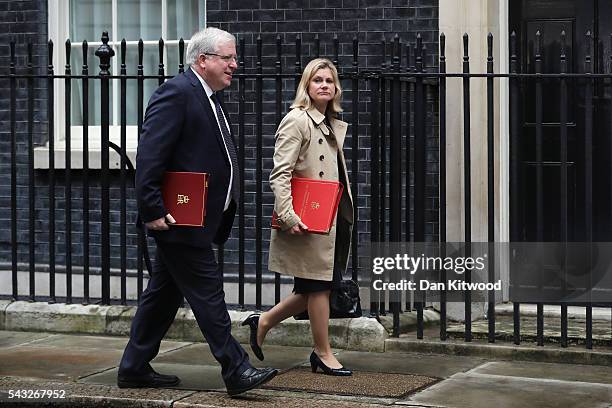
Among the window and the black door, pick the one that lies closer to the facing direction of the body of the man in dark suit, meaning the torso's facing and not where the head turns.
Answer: the black door

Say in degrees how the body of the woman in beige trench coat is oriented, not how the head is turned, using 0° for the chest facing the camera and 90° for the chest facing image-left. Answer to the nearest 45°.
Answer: approximately 315°

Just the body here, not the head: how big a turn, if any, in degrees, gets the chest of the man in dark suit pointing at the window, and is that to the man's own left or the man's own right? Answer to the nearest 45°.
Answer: approximately 90° to the man's own left

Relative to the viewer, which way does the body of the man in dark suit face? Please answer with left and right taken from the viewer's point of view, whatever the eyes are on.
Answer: facing to the right of the viewer
